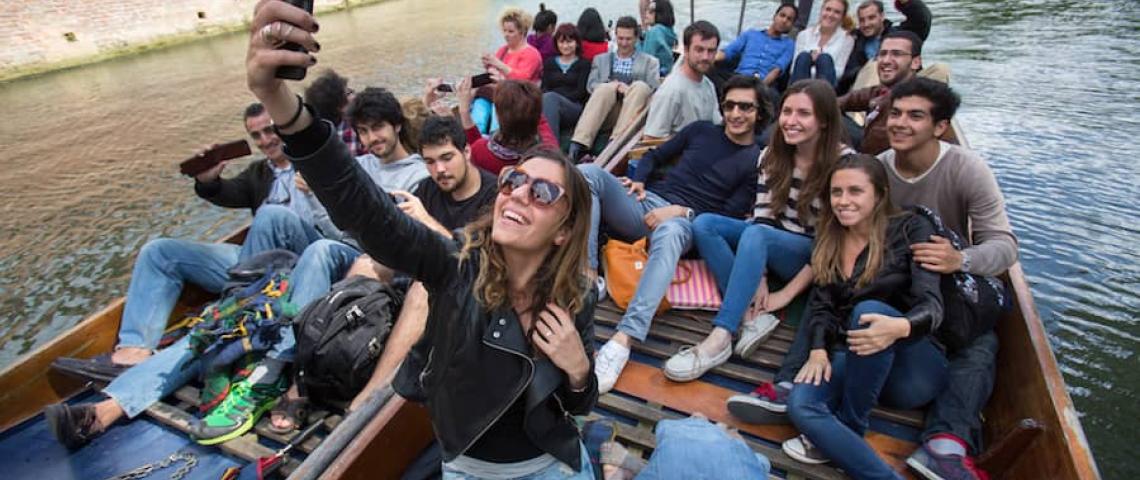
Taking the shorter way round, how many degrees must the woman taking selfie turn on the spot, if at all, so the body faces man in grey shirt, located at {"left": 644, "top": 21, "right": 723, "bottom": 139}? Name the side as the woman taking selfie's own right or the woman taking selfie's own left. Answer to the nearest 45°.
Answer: approximately 135° to the woman taking selfie's own left

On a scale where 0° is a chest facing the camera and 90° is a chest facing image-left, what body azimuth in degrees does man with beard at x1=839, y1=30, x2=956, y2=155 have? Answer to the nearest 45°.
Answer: approximately 45°

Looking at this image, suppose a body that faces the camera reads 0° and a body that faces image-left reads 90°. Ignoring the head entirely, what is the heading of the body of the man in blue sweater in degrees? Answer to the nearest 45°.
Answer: approximately 45°

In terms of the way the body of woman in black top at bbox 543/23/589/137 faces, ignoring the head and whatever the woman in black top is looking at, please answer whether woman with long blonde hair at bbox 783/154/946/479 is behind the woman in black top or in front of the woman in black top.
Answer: in front

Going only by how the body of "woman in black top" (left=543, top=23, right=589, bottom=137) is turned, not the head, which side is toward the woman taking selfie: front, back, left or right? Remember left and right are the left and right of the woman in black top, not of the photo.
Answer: front

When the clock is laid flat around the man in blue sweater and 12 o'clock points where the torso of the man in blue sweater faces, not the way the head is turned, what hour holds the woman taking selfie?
The woman taking selfie is roughly at 11 o'clock from the man in blue sweater.

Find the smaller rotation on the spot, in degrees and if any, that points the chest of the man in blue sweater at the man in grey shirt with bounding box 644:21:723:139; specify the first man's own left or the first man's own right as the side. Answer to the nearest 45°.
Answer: approximately 135° to the first man's own right

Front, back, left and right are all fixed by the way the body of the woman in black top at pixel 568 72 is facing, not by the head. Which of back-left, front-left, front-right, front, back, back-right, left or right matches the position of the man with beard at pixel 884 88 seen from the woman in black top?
front-left

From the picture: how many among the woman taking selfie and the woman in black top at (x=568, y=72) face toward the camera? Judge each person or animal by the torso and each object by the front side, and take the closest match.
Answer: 2

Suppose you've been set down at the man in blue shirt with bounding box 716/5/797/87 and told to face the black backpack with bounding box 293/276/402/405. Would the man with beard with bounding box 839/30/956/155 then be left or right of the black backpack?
left

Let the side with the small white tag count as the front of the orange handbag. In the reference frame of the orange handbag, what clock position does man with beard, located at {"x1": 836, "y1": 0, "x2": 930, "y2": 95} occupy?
The man with beard is roughly at 7 o'clock from the orange handbag.

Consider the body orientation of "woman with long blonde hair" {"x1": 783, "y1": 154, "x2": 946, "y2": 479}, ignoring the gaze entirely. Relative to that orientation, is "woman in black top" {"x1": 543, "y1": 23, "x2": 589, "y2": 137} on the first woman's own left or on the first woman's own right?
on the first woman's own right

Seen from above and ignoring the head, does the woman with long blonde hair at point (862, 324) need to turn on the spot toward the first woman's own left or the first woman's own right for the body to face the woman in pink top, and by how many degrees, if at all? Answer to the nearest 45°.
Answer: approximately 90° to the first woman's own right
